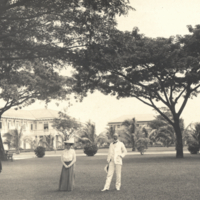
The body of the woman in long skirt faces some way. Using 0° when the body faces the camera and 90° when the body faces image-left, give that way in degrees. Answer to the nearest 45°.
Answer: approximately 0°

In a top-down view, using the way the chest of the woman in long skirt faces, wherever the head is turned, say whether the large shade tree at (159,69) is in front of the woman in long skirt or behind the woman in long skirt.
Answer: behind

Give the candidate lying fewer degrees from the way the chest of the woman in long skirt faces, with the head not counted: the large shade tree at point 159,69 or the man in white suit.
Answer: the man in white suit

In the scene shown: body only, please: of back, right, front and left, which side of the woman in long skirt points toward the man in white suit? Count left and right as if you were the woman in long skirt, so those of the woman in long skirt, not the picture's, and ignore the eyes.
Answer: left
